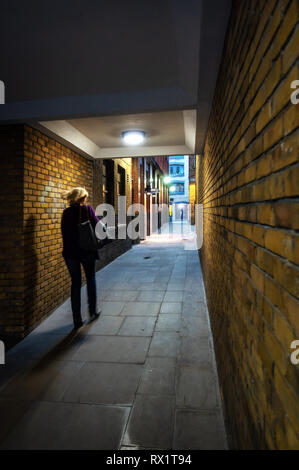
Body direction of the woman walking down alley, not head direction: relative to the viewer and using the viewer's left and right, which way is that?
facing away from the viewer and to the right of the viewer

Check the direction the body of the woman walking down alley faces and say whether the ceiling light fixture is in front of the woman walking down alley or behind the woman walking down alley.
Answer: in front
